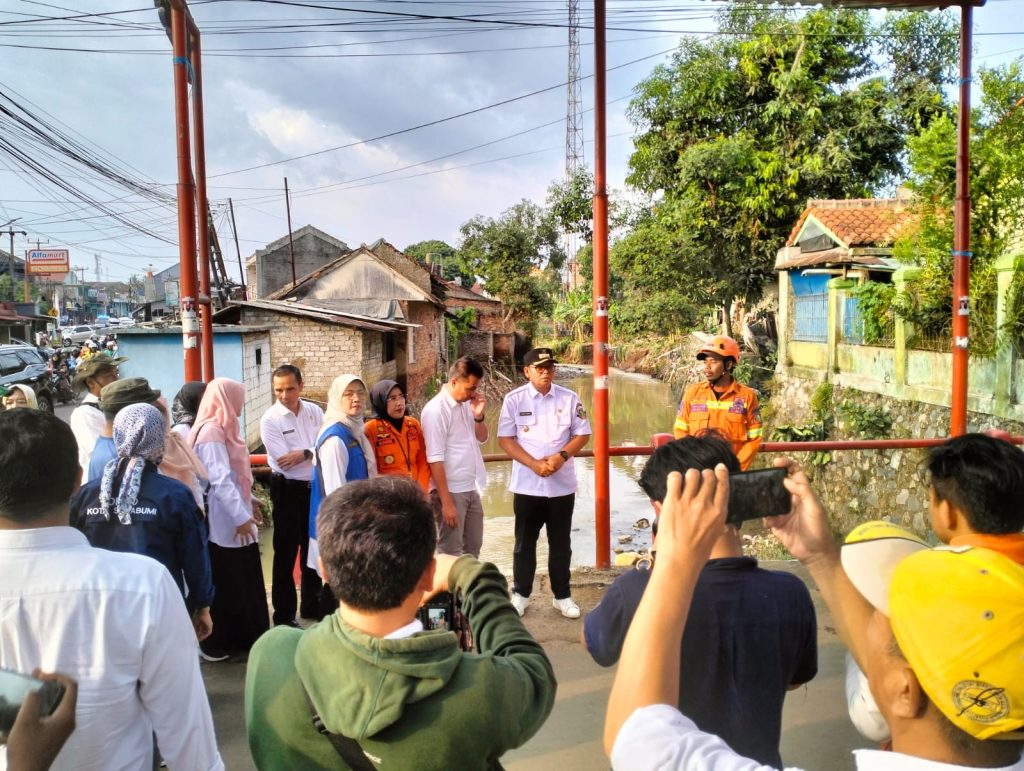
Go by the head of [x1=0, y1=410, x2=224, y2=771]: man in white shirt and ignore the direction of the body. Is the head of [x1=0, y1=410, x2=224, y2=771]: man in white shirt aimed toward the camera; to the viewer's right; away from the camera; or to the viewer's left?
away from the camera

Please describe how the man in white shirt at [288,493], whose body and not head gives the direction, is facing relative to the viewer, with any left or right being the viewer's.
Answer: facing the viewer and to the right of the viewer

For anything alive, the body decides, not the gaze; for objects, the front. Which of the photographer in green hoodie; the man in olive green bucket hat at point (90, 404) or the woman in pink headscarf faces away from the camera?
the photographer in green hoodie

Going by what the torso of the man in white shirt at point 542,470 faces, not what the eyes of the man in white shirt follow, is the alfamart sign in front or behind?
behind

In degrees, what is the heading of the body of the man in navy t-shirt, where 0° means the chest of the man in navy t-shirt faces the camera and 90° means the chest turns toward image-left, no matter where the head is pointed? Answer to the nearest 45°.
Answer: approximately 180°

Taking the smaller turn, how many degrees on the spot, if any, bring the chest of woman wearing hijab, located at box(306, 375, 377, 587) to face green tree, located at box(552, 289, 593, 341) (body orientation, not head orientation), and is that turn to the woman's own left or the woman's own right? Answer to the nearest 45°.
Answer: approximately 135° to the woman's own left

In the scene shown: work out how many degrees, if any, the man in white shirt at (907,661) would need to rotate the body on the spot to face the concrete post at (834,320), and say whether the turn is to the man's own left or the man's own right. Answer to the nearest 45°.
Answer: approximately 45° to the man's own right

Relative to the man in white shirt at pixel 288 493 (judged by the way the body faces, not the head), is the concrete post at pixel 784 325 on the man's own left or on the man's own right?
on the man's own left

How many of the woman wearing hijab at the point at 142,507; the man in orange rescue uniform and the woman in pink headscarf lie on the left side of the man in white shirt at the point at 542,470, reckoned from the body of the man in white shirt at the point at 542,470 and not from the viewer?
1

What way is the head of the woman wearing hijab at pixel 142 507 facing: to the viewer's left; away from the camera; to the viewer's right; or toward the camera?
away from the camera

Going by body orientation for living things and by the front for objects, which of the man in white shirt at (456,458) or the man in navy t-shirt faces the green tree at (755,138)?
the man in navy t-shirt

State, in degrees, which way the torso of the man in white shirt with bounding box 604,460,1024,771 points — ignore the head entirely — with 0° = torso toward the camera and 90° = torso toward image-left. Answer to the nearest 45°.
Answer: approximately 135°

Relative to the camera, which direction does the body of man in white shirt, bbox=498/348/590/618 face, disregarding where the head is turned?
toward the camera

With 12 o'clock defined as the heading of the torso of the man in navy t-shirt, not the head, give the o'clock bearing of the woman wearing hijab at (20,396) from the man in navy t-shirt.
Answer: The woman wearing hijab is roughly at 10 o'clock from the man in navy t-shirt.

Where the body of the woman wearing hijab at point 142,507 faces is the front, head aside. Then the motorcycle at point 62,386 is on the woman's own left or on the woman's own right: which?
on the woman's own left

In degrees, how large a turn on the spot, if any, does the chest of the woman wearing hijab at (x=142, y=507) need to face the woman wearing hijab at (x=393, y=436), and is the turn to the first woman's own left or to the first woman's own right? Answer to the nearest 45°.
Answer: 0° — they already face them
